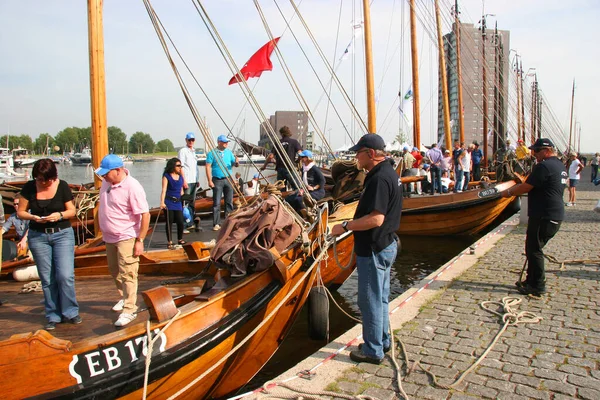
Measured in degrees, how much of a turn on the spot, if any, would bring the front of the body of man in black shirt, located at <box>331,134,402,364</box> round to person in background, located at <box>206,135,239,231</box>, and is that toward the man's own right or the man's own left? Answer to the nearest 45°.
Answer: approximately 45° to the man's own right

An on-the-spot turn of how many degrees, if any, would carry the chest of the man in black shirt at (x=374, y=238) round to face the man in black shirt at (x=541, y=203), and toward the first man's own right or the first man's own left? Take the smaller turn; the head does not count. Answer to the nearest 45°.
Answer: approximately 135° to the first man's own right

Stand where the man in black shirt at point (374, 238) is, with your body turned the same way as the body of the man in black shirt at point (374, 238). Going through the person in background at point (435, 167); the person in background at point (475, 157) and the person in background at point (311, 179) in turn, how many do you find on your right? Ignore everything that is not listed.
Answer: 3

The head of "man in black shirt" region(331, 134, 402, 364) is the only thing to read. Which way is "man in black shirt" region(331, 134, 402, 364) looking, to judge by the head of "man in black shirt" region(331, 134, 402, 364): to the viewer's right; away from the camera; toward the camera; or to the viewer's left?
to the viewer's left

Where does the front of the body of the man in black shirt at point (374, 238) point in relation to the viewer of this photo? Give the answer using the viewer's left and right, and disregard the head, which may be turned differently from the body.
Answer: facing to the left of the viewer

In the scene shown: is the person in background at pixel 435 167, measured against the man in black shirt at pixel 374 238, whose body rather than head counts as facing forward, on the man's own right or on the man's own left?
on the man's own right

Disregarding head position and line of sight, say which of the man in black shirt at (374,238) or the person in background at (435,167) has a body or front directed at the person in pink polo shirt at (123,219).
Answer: the man in black shirt

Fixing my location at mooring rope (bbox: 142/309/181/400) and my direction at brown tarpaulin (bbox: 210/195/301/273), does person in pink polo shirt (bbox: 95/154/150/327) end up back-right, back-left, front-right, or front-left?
front-left

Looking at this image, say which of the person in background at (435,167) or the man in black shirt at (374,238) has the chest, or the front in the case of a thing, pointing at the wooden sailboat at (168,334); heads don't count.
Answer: the man in black shirt

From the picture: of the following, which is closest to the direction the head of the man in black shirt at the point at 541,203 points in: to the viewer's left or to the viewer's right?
to the viewer's left

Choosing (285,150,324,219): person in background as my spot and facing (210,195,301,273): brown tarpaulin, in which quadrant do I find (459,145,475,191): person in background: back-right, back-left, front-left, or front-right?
back-left

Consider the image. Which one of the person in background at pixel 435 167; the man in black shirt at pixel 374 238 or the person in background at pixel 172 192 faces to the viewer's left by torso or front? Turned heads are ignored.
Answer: the man in black shirt

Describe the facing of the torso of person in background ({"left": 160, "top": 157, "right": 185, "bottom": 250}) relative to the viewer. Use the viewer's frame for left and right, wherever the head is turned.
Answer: facing the viewer and to the right of the viewer

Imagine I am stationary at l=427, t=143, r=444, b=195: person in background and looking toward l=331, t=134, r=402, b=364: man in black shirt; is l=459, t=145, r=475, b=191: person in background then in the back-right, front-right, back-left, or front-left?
back-left
